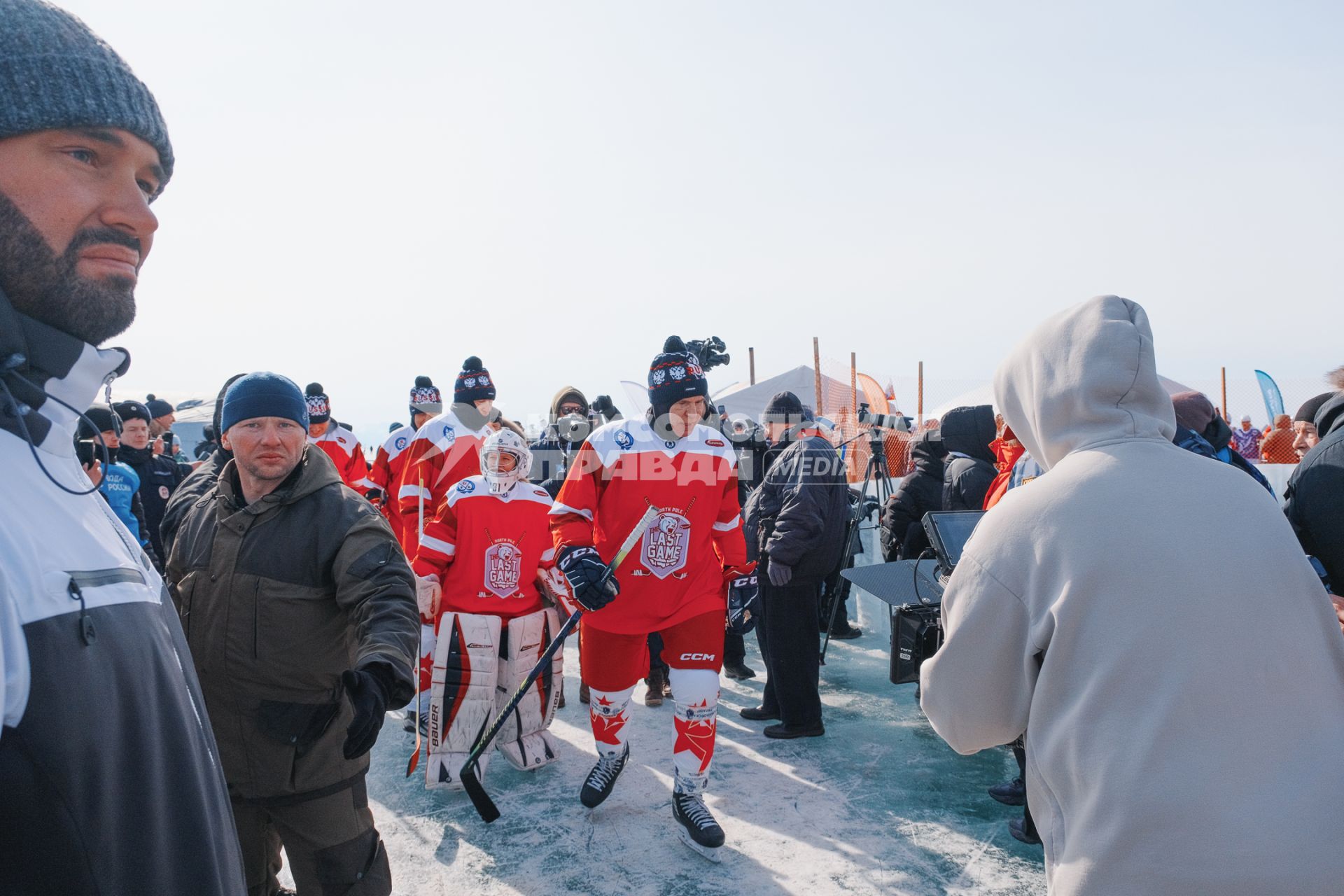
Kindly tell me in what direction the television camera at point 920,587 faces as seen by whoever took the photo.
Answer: facing away from the viewer and to the left of the viewer

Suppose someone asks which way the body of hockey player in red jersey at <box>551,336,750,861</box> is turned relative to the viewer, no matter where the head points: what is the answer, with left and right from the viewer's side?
facing the viewer

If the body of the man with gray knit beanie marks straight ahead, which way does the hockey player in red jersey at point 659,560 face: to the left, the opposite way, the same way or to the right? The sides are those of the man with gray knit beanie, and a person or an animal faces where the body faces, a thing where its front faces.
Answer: to the right

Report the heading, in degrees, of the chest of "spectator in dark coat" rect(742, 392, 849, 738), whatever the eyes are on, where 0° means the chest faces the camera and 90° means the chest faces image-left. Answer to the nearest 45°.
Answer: approximately 90°

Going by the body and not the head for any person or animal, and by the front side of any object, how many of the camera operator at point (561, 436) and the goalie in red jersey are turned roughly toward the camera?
2

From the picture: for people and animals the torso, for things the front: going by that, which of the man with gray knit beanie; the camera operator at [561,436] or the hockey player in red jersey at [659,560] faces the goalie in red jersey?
the camera operator

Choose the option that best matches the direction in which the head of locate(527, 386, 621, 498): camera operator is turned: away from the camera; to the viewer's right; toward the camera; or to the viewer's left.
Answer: toward the camera

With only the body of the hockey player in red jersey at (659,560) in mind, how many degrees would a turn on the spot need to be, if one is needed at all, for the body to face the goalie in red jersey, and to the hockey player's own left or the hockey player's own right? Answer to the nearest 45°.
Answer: approximately 135° to the hockey player's own right

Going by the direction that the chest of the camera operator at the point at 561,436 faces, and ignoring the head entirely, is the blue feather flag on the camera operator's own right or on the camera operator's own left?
on the camera operator's own left

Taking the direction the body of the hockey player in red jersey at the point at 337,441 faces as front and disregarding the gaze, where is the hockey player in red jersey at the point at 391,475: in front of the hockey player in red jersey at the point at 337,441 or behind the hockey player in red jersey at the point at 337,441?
in front

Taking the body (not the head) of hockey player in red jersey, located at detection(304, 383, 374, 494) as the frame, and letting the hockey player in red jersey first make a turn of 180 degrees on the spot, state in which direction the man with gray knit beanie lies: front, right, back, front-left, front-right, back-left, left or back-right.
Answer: back

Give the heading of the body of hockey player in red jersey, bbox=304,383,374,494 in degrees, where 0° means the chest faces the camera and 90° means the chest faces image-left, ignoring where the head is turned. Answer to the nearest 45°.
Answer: approximately 0°

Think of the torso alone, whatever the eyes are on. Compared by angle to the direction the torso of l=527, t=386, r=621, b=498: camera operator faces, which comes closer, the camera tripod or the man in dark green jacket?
the man in dark green jacket

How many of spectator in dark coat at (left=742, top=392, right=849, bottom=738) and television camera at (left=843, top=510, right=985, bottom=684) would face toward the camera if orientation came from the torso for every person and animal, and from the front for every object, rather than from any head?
0

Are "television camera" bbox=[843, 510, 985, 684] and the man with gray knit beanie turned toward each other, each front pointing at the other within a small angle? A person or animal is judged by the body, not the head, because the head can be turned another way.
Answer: no
